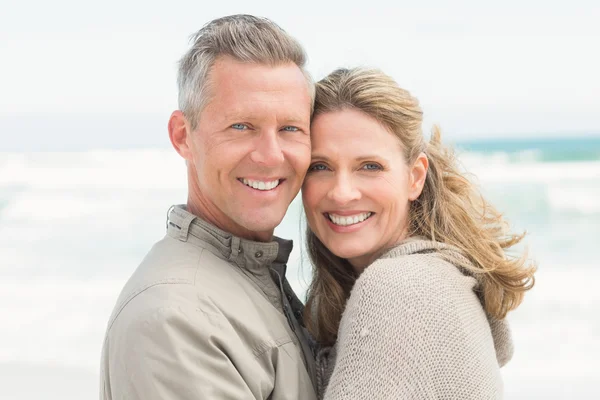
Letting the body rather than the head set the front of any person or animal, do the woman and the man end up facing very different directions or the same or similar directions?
very different directions

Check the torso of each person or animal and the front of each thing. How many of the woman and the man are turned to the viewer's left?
1

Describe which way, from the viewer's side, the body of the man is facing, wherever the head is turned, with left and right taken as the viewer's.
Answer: facing the viewer and to the right of the viewer

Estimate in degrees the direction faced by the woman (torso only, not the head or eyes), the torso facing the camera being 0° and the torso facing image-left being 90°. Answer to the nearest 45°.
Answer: approximately 90°

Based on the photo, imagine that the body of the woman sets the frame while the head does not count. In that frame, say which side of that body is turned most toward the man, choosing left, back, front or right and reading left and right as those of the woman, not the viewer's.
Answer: front
